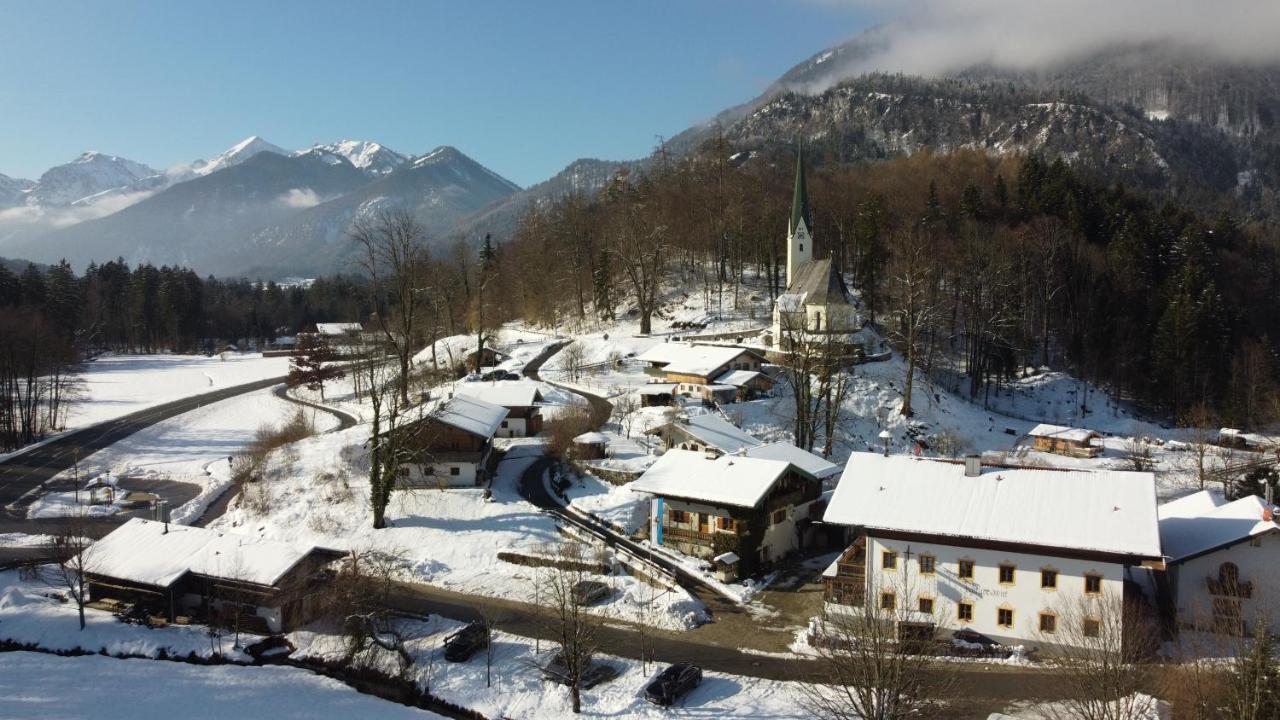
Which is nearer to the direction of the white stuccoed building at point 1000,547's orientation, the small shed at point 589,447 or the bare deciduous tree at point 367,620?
the bare deciduous tree

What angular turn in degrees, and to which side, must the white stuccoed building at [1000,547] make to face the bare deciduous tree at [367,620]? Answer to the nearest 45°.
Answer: approximately 90° to its right

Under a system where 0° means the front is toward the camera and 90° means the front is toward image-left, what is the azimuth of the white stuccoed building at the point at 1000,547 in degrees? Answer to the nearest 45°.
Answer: approximately 0°

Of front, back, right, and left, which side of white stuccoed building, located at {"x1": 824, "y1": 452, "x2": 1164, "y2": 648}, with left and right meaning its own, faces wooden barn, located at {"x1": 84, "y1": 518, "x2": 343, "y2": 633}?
right

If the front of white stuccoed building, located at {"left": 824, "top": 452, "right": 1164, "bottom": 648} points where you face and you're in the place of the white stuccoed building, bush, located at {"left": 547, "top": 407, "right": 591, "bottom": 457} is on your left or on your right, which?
on your right

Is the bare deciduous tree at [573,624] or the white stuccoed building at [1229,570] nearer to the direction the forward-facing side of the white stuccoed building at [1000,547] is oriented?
the bare deciduous tree

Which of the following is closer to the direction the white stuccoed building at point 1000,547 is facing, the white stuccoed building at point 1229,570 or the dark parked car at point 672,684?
the dark parked car

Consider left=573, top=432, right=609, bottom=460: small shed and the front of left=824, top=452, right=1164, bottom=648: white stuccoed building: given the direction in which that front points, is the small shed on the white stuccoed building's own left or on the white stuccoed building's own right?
on the white stuccoed building's own right

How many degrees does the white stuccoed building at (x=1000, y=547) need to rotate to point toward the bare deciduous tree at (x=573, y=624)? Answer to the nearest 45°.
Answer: approximately 45° to its right

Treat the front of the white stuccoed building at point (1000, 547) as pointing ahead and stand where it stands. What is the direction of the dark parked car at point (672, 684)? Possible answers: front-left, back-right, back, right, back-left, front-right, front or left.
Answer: front-right
